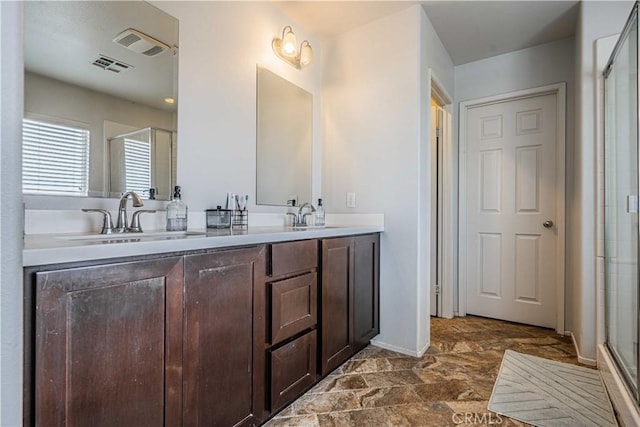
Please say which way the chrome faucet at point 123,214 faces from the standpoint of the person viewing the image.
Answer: facing the viewer and to the right of the viewer

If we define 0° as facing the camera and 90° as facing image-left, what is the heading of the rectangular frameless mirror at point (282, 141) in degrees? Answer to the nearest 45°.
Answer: approximately 315°

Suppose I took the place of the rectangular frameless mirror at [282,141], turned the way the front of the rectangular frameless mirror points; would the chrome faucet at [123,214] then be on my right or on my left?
on my right

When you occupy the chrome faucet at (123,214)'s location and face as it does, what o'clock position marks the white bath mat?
The white bath mat is roughly at 11 o'clock from the chrome faucet.

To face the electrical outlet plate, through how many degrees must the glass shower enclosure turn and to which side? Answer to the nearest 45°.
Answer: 0° — it already faces it

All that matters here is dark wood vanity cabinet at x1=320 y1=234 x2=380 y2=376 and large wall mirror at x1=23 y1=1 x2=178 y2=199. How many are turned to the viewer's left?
0

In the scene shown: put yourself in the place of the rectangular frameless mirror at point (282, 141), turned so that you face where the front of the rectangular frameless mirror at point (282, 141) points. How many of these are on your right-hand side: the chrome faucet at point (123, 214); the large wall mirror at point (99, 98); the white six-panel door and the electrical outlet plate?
2

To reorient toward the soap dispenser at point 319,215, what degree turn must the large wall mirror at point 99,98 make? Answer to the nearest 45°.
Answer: approximately 45° to its left

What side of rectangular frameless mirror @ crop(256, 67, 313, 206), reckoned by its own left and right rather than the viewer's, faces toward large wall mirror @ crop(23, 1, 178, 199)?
right
